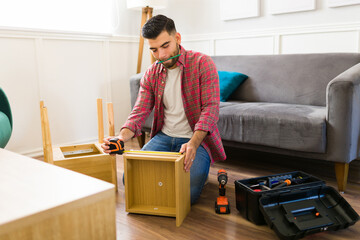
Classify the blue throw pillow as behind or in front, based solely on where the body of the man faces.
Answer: behind

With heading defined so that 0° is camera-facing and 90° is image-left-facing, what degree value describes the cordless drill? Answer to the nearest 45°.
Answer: approximately 0°

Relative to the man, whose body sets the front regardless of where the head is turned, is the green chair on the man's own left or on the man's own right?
on the man's own right

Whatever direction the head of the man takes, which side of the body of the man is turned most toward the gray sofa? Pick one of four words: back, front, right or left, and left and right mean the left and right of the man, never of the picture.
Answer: back

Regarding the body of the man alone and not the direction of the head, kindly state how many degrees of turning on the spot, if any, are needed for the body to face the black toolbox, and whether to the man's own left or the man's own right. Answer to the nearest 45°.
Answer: approximately 90° to the man's own left
